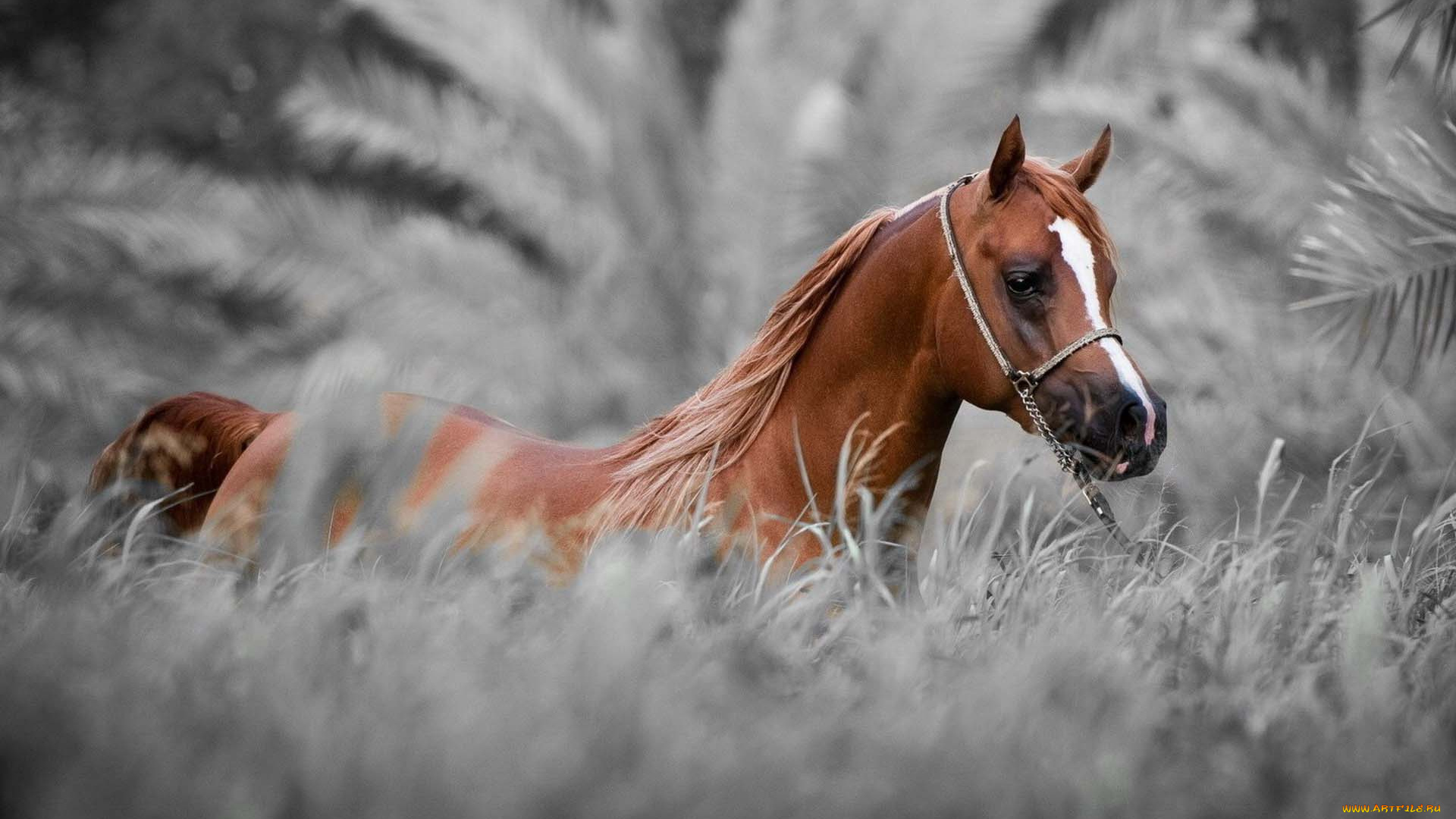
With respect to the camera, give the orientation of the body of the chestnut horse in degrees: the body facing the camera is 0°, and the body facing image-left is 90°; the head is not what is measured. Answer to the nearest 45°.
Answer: approximately 270°
